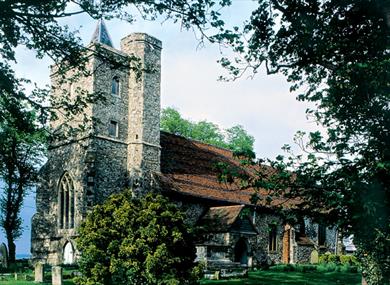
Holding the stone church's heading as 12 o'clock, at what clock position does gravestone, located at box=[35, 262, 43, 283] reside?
The gravestone is roughly at 11 o'clock from the stone church.

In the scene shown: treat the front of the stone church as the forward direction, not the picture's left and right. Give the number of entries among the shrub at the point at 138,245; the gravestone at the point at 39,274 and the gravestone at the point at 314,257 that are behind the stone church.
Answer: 1

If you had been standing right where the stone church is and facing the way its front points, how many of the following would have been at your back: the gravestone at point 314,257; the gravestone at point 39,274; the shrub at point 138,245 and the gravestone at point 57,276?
1

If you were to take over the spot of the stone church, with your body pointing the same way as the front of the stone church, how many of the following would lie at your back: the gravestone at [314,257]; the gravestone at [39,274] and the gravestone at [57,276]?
1

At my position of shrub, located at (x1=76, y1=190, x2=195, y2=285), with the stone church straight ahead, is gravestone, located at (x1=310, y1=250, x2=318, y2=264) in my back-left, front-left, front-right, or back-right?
front-right

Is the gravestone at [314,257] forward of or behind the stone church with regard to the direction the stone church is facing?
behind

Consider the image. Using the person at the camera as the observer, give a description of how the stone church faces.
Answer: facing the viewer and to the left of the viewer
